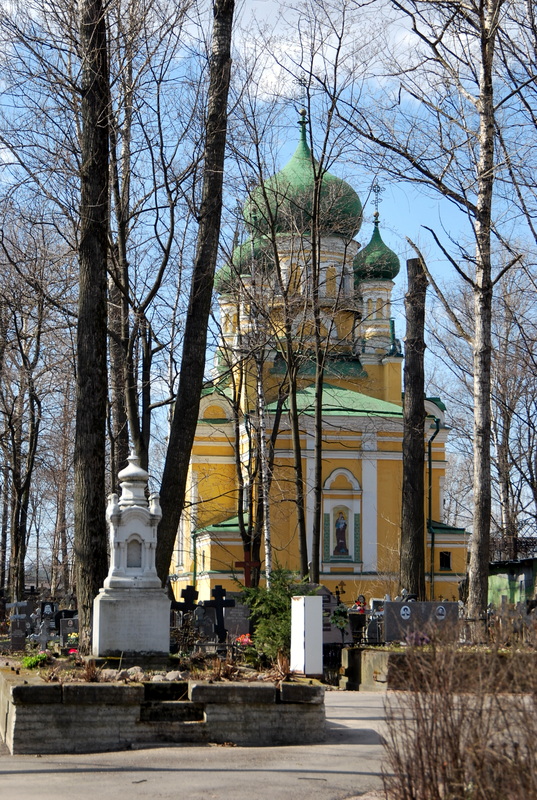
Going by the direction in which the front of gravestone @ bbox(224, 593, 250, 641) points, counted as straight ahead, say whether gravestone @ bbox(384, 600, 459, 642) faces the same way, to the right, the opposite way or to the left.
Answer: the same way

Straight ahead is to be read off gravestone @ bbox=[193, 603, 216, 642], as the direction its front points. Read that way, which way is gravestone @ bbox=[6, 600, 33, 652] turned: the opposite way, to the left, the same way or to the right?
the same way

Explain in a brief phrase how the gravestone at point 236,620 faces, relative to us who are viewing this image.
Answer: facing the viewer

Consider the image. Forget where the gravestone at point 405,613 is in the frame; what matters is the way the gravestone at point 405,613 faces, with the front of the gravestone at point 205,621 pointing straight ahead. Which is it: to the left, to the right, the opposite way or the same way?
the same way

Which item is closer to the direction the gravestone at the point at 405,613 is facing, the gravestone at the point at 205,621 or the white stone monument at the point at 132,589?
the white stone monument

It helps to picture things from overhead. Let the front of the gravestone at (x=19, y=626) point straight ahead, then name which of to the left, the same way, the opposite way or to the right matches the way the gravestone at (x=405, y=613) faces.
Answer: the same way

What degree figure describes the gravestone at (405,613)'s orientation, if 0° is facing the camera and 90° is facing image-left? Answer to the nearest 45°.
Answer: approximately 0°

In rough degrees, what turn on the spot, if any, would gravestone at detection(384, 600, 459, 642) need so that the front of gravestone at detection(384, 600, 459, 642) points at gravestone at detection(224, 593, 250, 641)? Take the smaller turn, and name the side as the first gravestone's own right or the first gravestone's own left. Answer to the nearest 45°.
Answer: approximately 135° to the first gravestone's own right

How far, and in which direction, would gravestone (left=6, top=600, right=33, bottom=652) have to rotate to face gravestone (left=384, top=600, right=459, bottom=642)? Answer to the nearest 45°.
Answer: approximately 45° to its left

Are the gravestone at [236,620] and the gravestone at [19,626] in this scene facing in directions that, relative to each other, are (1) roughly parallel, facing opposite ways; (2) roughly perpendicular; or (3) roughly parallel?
roughly parallel

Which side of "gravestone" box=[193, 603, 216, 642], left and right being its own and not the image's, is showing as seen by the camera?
front

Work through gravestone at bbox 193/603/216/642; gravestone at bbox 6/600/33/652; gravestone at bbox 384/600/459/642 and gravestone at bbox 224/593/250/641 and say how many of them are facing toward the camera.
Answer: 4

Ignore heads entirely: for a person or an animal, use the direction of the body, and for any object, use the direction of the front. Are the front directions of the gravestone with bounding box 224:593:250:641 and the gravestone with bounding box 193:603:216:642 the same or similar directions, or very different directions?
same or similar directions

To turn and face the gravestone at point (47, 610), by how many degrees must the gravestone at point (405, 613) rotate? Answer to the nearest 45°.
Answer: approximately 135° to its right

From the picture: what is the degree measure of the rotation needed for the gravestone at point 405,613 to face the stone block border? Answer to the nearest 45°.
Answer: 0° — it already faces it
